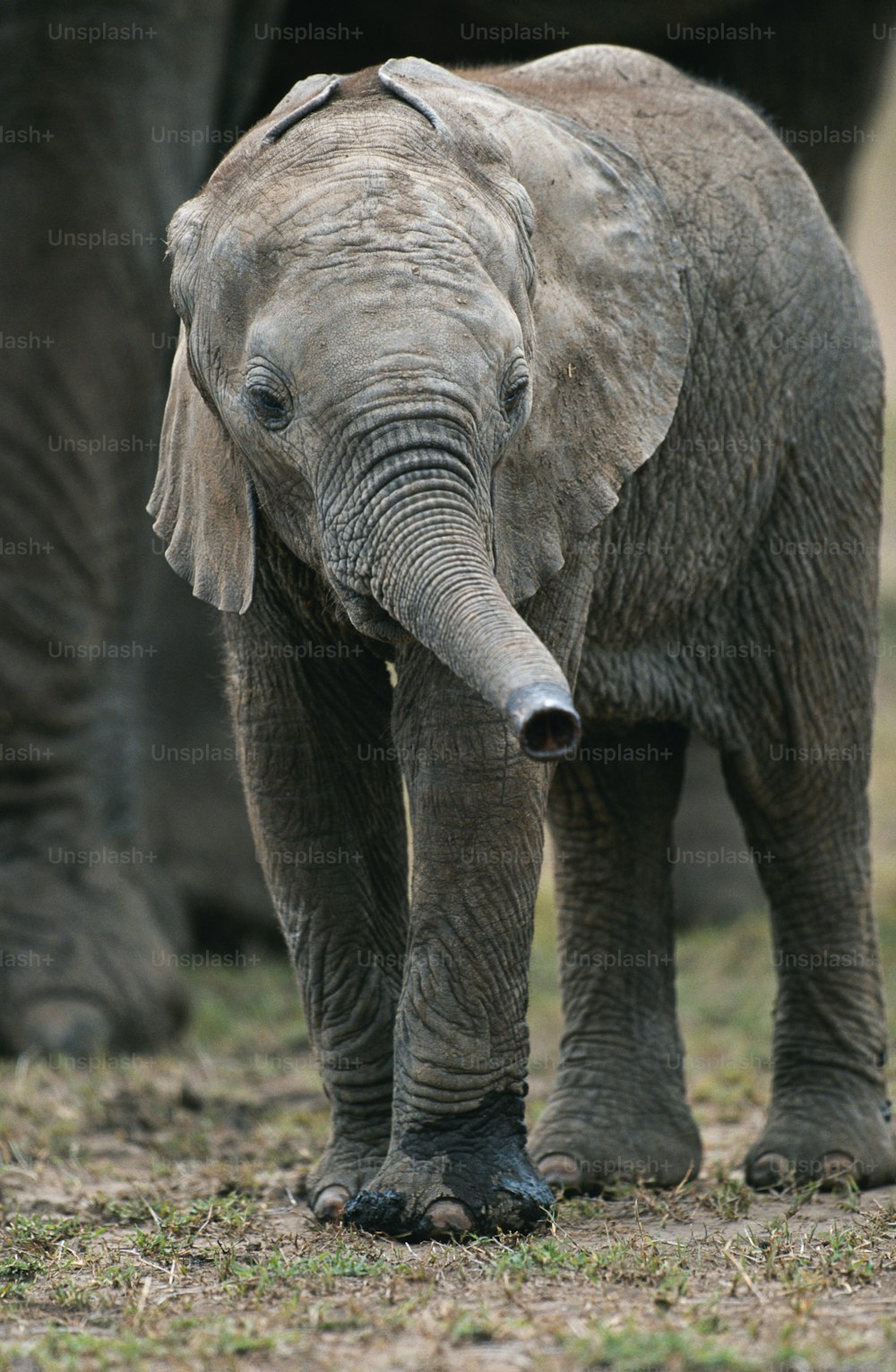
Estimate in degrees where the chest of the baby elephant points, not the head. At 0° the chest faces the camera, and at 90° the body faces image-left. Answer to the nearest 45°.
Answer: approximately 45°

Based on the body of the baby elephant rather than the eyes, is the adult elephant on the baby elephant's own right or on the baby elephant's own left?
on the baby elephant's own right
